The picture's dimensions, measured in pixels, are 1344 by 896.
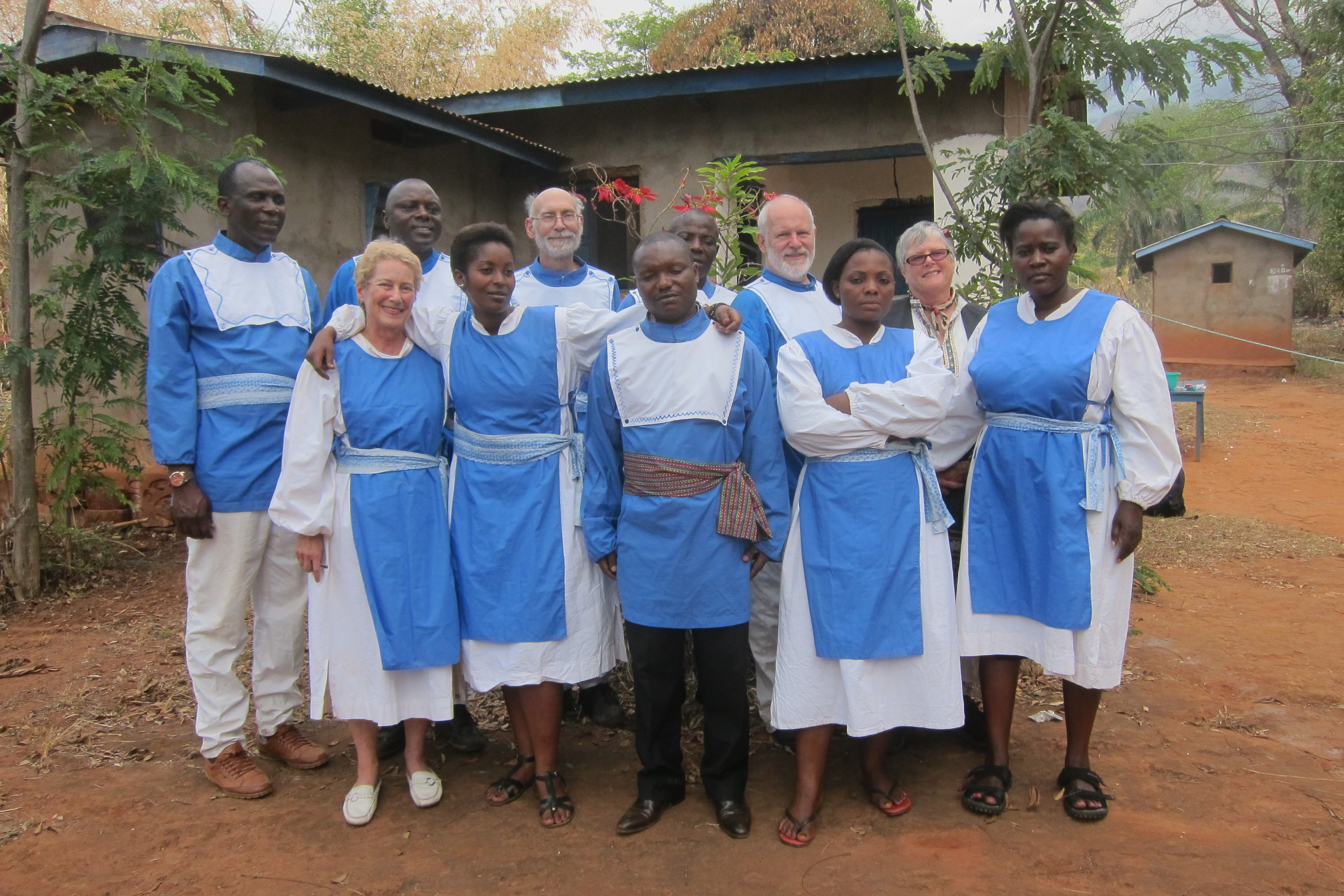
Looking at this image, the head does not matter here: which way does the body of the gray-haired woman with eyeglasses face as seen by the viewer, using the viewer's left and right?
facing the viewer

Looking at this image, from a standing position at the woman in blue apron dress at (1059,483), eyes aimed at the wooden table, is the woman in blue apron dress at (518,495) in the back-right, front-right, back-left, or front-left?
back-left

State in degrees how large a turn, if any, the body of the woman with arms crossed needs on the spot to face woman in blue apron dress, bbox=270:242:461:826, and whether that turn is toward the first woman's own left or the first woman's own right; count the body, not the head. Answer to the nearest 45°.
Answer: approximately 90° to the first woman's own right

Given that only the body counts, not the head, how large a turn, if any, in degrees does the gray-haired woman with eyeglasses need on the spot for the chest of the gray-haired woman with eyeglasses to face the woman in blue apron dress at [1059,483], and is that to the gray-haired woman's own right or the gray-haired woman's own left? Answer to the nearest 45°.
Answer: approximately 45° to the gray-haired woman's own left

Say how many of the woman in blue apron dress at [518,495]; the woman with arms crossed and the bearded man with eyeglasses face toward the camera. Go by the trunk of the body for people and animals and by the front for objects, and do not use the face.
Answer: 3

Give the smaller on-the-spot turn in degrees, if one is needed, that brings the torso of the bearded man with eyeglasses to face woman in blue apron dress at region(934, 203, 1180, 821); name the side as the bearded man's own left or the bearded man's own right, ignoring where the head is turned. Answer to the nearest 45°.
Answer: approximately 45° to the bearded man's own left

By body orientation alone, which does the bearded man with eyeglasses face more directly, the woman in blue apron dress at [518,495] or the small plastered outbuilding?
the woman in blue apron dress

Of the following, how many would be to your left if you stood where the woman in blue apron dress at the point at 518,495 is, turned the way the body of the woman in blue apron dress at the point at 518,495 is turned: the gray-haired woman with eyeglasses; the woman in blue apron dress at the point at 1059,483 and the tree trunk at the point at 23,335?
2

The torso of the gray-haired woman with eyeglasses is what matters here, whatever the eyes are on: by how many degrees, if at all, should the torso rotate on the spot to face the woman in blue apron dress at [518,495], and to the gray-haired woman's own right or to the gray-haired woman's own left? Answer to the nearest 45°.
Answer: approximately 45° to the gray-haired woman's own right

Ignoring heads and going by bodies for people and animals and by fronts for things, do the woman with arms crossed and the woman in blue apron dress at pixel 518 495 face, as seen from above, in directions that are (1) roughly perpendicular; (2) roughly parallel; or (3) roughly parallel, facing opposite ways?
roughly parallel

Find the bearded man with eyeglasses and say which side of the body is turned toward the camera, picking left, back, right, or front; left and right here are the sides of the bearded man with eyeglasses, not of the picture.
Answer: front

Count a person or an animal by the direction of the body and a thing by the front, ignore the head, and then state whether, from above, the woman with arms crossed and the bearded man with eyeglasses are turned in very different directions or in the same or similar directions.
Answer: same or similar directions
